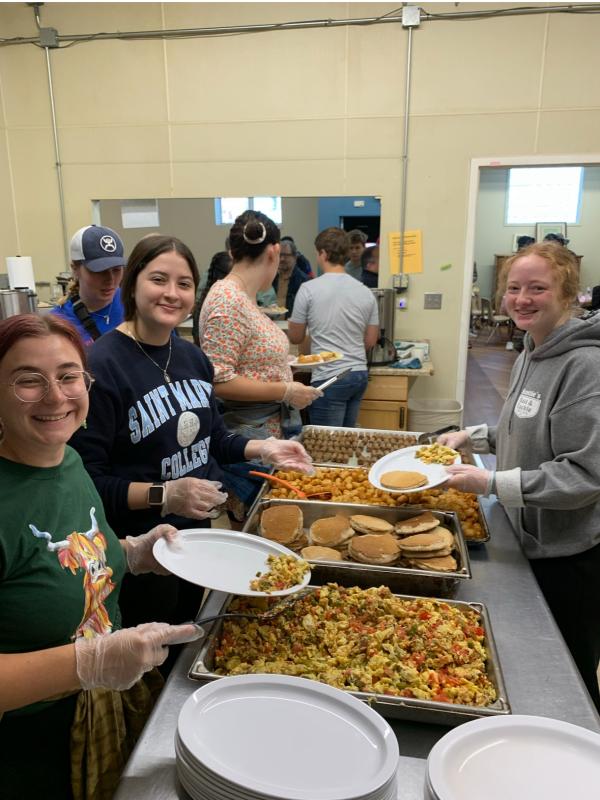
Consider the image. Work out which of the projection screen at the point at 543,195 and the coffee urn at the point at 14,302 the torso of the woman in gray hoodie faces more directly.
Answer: the coffee urn

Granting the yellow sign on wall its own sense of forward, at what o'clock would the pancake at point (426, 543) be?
The pancake is roughly at 12 o'clock from the yellow sign on wall.

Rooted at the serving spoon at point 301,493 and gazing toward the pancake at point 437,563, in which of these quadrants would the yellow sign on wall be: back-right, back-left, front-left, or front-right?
back-left

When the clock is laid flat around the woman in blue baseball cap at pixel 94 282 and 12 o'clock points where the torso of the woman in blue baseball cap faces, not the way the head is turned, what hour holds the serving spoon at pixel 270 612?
The serving spoon is roughly at 1 o'clock from the woman in blue baseball cap.

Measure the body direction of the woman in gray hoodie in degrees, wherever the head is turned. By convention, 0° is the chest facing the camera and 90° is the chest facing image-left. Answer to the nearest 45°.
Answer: approximately 45°

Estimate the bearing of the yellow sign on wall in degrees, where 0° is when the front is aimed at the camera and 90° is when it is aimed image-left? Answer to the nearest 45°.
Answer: approximately 0°

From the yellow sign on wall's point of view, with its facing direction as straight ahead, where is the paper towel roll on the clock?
The paper towel roll is roughly at 2 o'clock from the yellow sign on wall.

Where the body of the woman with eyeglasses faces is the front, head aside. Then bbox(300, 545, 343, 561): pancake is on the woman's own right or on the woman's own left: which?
on the woman's own left

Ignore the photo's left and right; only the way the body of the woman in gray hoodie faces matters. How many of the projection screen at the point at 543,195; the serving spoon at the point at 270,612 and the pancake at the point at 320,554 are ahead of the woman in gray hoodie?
2

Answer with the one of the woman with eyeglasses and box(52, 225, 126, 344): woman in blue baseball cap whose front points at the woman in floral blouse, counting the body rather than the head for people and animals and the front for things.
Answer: the woman in blue baseball cap

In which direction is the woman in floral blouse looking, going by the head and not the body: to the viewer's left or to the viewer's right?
to the viewer's right
